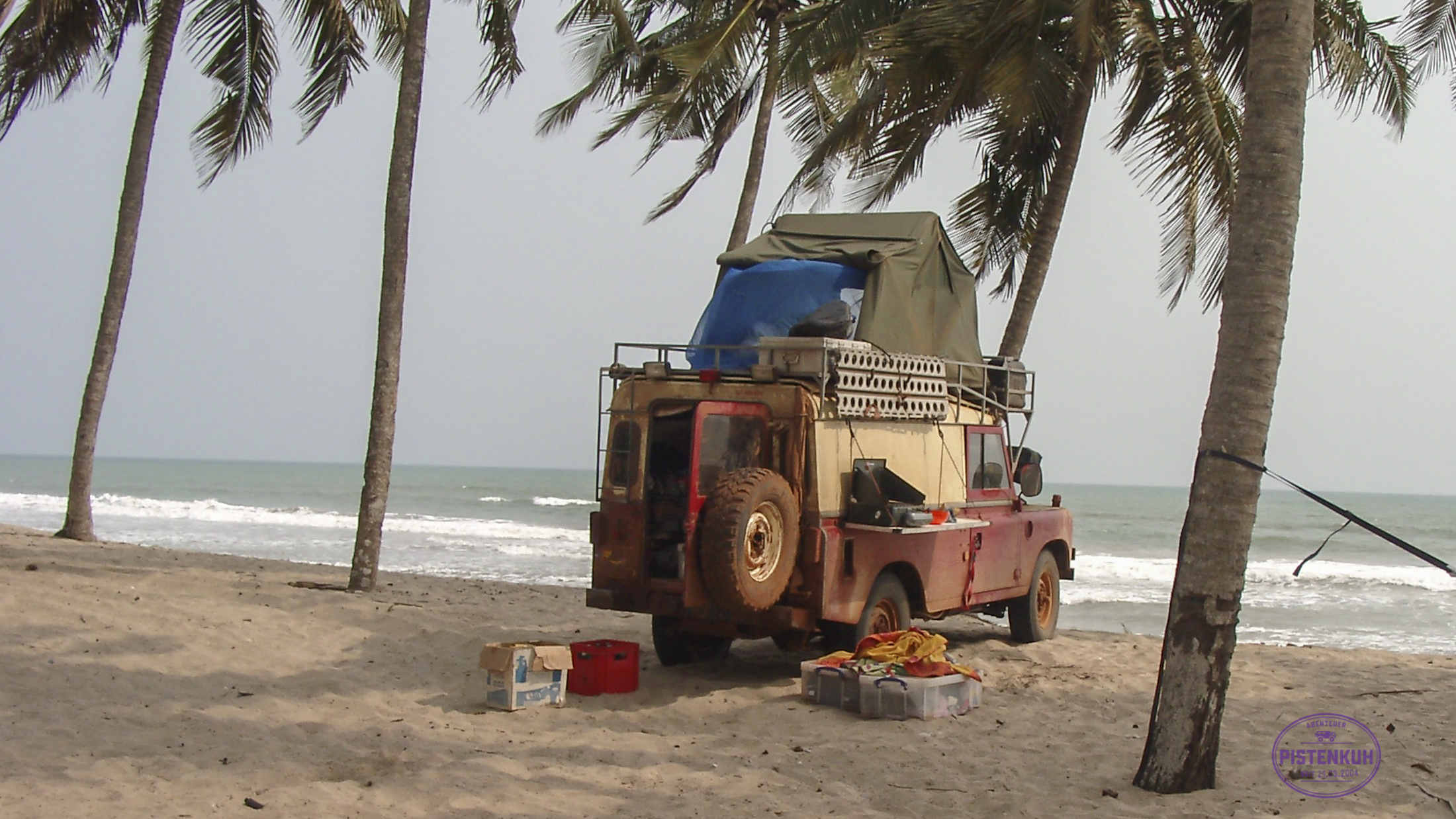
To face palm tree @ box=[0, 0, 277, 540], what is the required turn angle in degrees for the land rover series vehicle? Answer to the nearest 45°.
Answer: approximately 90° to its left

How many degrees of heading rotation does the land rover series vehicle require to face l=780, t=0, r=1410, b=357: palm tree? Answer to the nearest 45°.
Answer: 0° — it already faces it

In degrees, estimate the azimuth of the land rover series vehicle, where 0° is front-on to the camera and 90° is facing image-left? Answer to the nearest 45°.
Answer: approximately 225°

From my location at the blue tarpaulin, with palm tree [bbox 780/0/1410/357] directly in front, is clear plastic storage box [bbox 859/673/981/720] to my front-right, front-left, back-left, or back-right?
back-right

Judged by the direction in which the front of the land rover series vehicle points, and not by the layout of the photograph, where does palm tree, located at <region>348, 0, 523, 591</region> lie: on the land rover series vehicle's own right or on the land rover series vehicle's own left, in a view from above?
on the land rover series vehicle's own left
